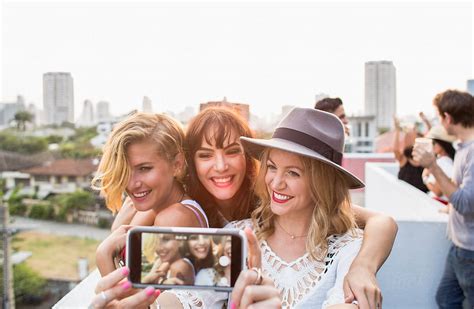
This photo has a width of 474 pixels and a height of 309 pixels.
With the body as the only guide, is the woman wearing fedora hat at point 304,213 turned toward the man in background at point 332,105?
no

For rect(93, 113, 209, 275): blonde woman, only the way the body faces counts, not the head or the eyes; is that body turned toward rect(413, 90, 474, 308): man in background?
no

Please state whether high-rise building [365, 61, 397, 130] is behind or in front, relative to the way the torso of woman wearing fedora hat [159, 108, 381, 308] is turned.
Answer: behind

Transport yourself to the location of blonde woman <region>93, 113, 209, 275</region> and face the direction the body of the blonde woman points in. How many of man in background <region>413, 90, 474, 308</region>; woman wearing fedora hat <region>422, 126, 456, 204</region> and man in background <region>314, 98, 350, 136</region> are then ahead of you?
0

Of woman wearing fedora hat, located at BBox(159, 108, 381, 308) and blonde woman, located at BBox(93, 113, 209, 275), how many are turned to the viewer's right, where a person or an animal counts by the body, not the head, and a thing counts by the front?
0

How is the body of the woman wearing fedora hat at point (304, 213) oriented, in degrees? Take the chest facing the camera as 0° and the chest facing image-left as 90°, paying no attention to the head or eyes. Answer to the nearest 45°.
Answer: approximately 45°

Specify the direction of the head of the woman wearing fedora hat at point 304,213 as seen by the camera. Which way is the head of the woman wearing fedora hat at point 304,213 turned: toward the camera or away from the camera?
toward the camera

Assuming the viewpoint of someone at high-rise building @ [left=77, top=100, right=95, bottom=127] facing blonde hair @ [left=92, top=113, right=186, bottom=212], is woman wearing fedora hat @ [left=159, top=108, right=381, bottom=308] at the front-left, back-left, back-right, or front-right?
front-left

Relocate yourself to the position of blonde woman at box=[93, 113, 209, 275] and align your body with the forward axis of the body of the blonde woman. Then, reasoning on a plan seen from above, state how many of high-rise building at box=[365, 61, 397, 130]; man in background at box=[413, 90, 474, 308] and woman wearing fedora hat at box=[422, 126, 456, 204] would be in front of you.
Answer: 0

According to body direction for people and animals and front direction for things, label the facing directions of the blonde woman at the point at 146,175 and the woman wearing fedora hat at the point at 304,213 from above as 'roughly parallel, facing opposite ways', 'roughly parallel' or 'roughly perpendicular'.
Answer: roughly parallel
